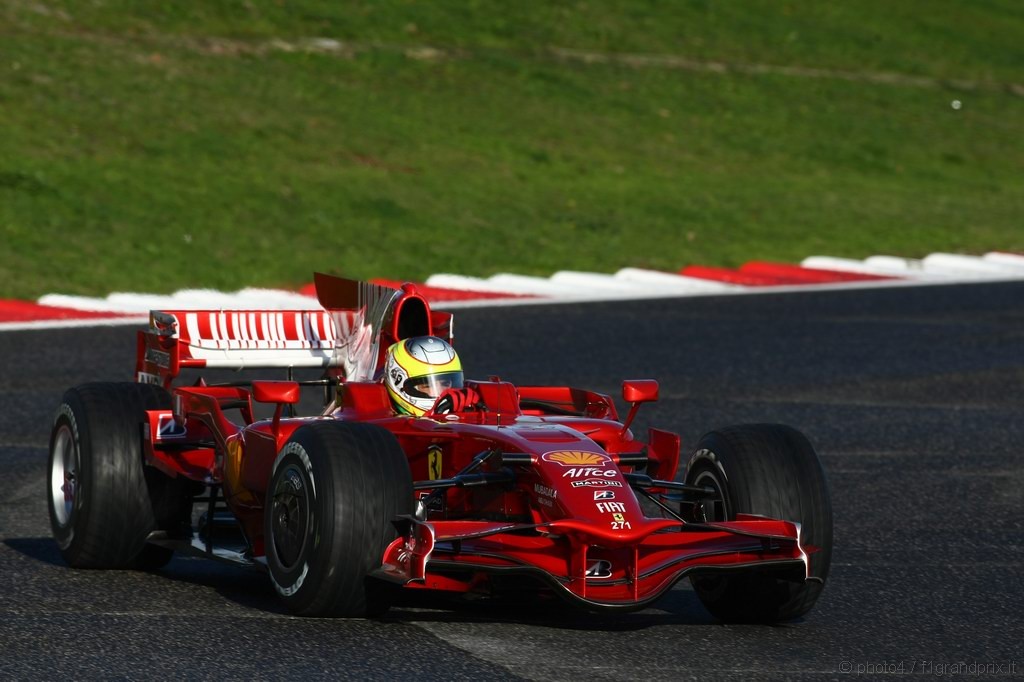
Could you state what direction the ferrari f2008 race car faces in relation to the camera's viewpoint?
facing the viewer and to the right of the viewer
